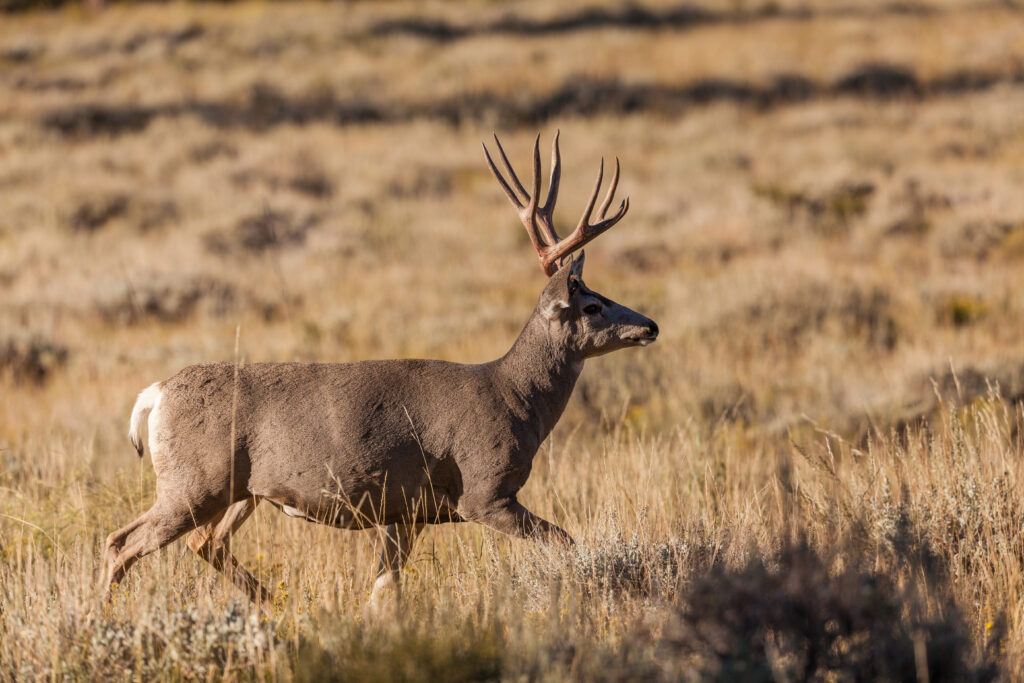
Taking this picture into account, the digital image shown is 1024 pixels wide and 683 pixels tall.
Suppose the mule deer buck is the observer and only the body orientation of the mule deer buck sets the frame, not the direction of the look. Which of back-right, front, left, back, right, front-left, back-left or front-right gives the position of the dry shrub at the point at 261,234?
left

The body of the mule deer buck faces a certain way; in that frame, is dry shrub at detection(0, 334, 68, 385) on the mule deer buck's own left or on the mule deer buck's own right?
on the mule deer buck's own left

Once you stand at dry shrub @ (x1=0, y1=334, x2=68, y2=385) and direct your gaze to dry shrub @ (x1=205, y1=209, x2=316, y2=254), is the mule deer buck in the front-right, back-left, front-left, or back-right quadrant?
back-right

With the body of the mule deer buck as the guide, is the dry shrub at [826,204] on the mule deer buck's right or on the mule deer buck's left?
on the mule deer buck's left

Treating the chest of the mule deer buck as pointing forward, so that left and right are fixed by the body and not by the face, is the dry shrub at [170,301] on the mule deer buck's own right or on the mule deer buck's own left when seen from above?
on the mule deer buck's own left

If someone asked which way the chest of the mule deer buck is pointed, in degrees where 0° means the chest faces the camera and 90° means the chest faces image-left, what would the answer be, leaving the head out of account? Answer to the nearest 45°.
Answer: approximately 270°
